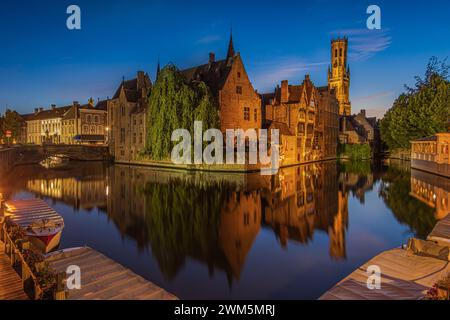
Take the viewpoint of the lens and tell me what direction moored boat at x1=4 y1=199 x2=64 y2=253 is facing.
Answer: facing the viewer and to the right of the viewer

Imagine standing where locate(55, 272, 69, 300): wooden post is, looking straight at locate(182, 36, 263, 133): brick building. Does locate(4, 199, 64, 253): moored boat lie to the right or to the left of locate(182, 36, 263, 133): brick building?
left

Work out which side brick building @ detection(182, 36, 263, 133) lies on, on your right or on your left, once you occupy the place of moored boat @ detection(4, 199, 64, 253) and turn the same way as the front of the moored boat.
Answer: on your left

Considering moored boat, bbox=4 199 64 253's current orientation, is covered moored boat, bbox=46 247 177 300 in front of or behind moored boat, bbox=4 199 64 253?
in front

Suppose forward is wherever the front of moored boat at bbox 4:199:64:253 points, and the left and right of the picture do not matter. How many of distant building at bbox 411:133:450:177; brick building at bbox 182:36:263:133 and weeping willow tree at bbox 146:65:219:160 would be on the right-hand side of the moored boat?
0

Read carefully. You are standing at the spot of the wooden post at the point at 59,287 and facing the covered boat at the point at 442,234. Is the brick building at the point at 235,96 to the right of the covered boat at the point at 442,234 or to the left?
left

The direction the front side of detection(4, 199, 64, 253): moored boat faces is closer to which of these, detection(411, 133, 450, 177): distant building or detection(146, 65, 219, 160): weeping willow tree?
the distant building

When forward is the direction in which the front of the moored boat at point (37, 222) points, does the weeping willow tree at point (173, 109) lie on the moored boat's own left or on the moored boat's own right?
on the moored boat's own left

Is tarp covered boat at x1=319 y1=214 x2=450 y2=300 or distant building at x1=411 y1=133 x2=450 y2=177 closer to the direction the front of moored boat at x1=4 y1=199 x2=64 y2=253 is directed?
the tarp covered boat

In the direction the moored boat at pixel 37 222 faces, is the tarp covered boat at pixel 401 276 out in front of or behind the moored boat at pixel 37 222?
in front

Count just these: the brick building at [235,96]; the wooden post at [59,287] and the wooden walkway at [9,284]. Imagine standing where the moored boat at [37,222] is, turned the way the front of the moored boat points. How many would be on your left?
1

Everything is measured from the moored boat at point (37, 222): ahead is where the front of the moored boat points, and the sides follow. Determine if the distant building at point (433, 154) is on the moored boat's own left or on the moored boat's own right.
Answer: on the moored boat's own left

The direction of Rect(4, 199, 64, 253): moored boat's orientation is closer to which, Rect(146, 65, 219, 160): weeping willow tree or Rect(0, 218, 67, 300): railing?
the railing

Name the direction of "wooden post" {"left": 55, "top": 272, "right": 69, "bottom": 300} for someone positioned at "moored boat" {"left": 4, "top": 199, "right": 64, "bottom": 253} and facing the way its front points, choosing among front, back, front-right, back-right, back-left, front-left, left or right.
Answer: front-right

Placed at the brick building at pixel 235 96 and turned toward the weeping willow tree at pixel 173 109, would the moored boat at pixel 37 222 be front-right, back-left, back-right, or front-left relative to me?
front-left
